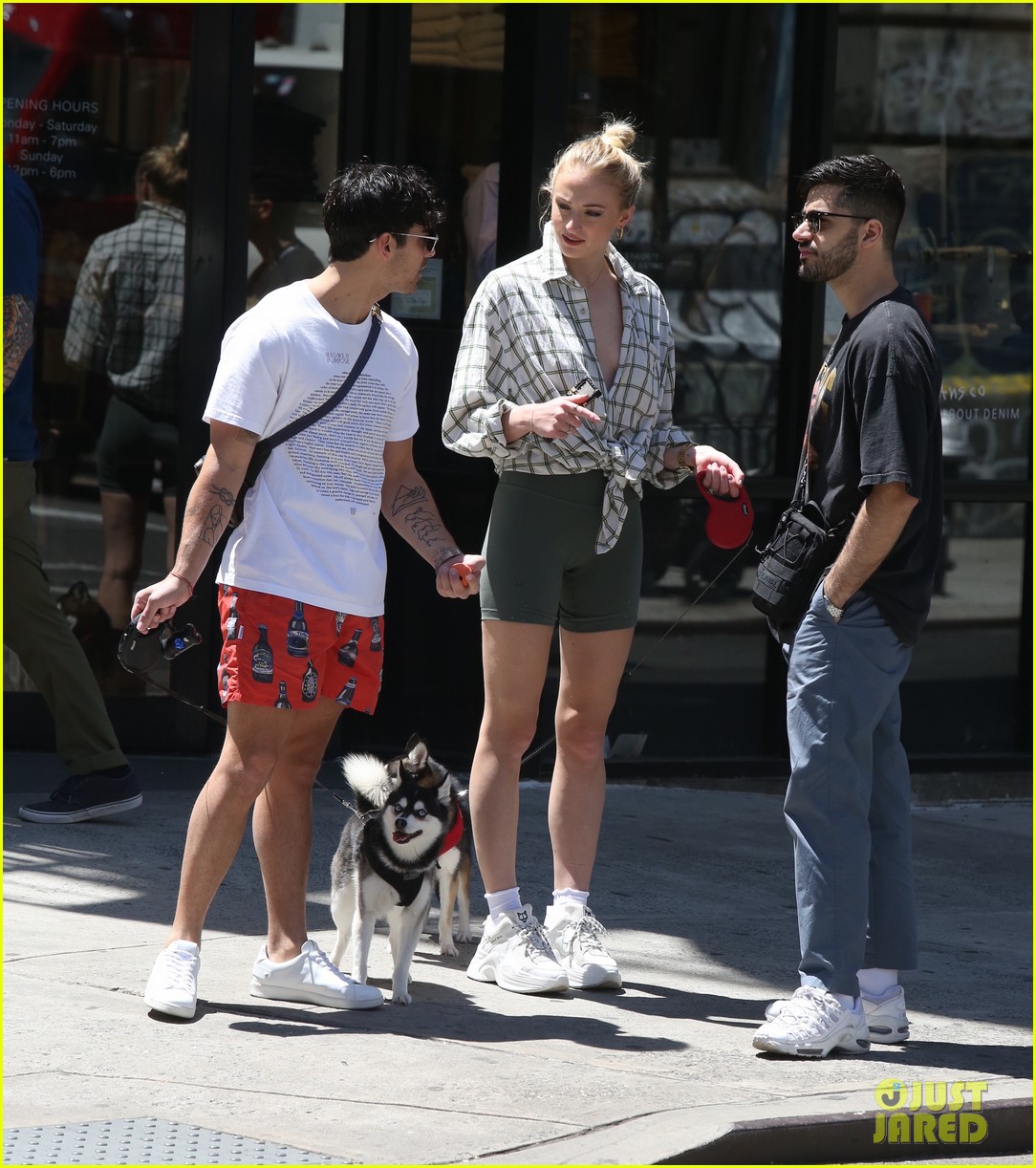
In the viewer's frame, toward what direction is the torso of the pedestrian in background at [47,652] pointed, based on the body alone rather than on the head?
to the viewer's left

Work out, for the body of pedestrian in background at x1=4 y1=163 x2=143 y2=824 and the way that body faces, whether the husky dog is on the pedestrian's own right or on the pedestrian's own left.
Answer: on the pedestrian's own left

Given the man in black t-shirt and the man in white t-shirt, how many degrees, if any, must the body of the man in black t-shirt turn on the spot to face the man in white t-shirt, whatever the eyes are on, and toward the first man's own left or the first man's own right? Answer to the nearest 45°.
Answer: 0° — they already face them

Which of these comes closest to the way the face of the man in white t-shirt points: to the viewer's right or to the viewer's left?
to the viewer's right

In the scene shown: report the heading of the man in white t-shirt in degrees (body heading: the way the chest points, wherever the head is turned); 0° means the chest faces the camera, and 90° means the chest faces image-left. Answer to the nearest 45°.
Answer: approximately 315°

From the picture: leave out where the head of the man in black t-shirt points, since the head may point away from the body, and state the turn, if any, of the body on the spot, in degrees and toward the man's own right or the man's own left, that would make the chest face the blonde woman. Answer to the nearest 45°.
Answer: approximately 45° to the man's own right

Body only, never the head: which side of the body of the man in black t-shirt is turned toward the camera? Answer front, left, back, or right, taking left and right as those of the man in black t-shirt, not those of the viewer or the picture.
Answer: left

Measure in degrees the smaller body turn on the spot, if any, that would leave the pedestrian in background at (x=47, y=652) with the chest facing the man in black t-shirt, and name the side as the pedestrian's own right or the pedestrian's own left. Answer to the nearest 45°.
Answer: approximately 135° to the pedestrian's own left
